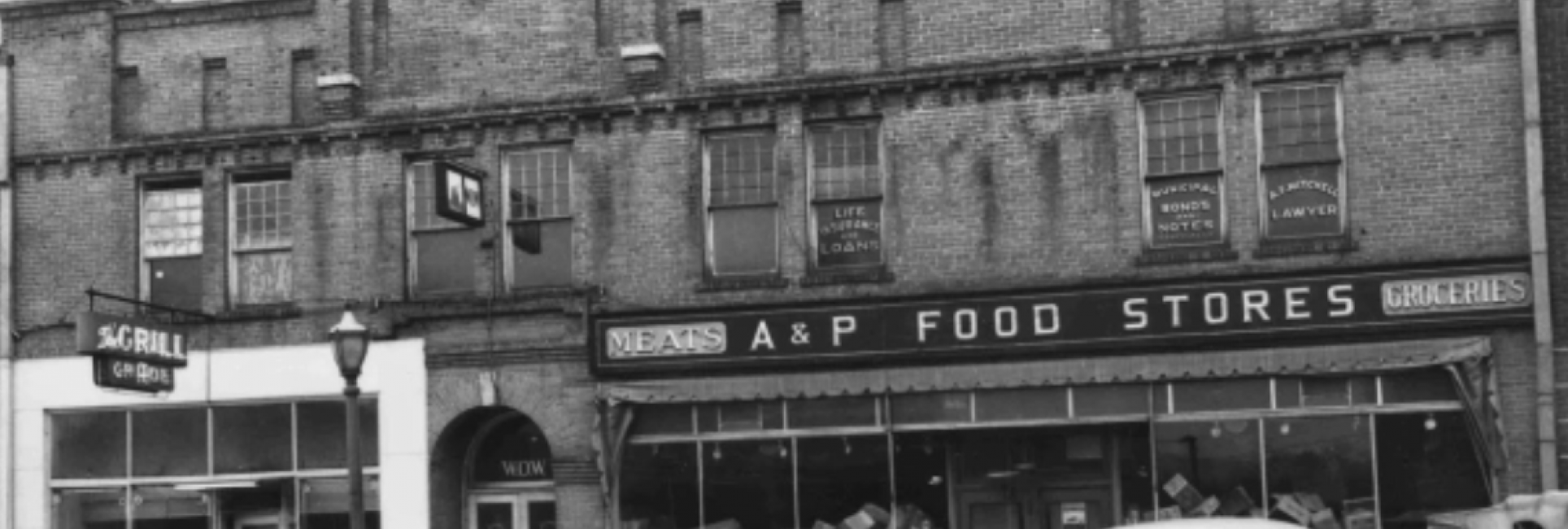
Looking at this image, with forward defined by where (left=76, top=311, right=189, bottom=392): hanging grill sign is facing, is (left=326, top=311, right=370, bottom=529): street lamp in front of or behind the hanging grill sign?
in front

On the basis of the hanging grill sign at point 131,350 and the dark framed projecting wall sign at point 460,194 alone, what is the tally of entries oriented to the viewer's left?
0

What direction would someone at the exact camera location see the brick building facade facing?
facing the viewer

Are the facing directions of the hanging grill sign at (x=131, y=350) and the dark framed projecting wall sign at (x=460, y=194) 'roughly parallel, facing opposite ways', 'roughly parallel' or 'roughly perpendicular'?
roughly parallel

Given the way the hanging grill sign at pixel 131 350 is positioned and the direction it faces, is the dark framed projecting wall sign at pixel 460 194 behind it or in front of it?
in front

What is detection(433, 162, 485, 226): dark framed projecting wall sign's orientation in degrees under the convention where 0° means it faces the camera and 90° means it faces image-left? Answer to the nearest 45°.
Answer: approximately 315°
